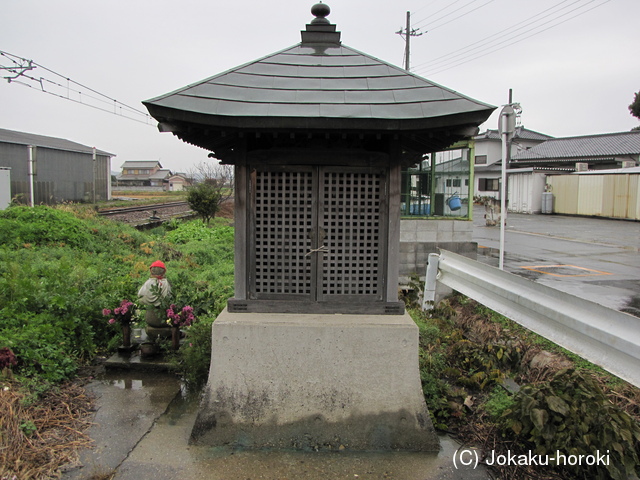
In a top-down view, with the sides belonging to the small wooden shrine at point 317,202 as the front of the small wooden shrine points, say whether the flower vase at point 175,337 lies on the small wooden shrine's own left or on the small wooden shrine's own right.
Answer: on the small wooden shrine's own right

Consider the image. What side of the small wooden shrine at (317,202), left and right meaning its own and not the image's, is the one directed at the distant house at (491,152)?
back

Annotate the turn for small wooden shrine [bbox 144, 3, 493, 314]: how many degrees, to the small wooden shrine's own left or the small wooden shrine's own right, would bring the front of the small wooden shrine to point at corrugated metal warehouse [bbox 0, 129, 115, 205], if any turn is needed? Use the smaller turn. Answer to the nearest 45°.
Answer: approximately 135° to the small wooden shrine's own right

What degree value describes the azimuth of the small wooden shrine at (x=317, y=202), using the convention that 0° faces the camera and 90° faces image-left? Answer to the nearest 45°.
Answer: approximately 0°

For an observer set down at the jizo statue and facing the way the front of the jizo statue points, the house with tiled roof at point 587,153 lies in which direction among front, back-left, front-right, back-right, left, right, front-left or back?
back-left

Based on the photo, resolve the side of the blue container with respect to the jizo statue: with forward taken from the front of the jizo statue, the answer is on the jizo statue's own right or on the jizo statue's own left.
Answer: on the jizo statue's own left

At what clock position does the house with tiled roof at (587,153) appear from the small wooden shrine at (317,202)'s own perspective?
The house with tiled roof is roughly at 7 o'clock from the small wooden shrine.

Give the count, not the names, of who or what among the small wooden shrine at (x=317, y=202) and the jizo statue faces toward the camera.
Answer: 2
